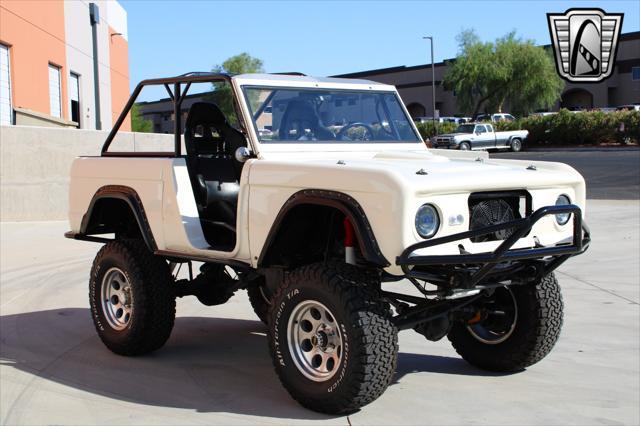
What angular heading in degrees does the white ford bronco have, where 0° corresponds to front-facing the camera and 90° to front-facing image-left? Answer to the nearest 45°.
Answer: approximately 315°

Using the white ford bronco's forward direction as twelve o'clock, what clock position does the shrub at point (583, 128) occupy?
The shrub is roughly at 8 o'clock from the white ford bronco.

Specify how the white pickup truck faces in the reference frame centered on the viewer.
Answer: facing the viewer and to the left of the viewer

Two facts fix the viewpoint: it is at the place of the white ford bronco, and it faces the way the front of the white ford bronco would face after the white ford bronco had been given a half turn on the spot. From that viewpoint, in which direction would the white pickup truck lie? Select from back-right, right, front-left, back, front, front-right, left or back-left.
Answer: front-right
